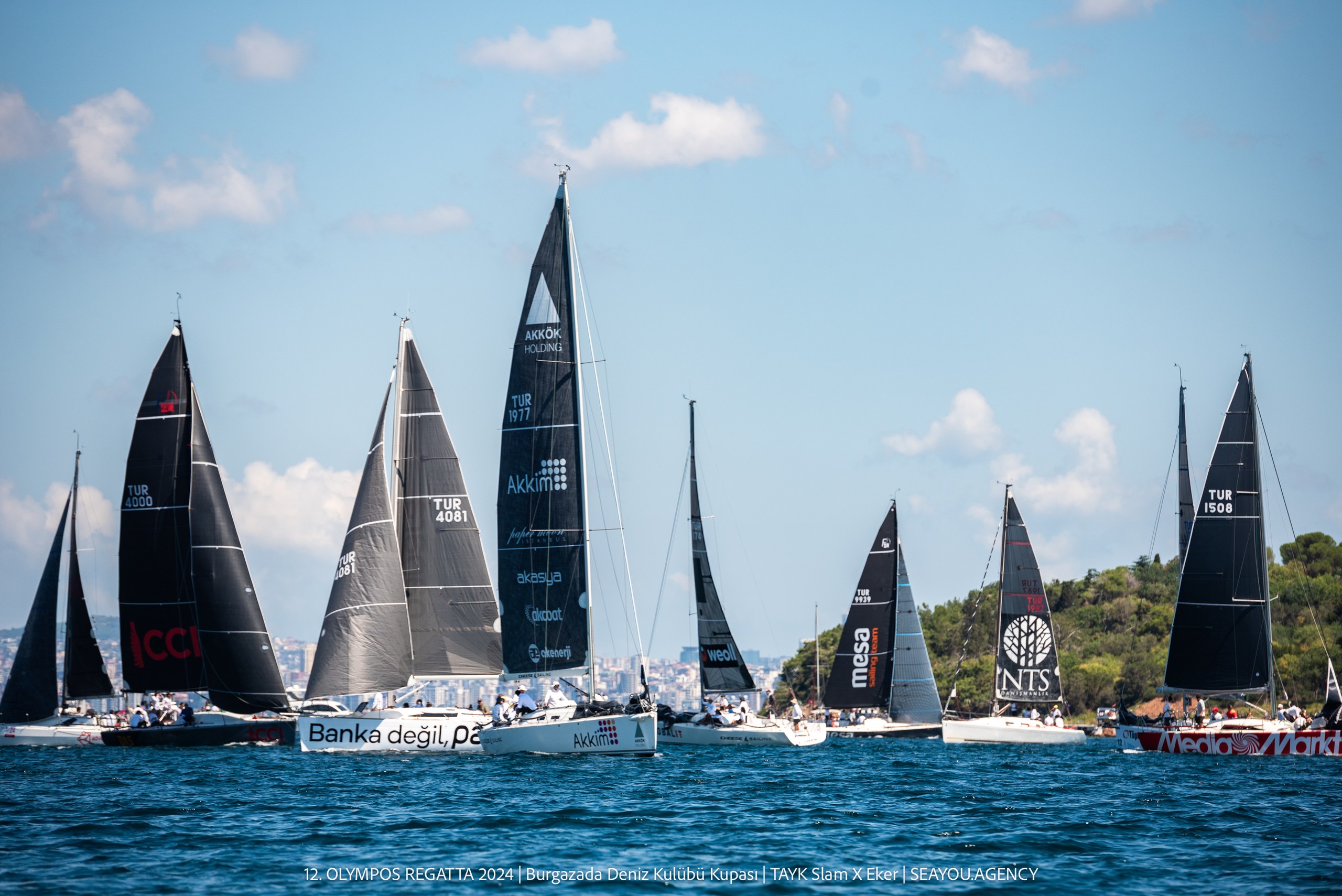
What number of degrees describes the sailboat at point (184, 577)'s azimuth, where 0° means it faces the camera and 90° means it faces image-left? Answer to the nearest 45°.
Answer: approximately 270°

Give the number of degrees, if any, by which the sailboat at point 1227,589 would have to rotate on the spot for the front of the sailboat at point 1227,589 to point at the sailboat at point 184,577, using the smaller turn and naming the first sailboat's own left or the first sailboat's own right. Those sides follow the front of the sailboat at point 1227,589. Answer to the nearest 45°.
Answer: approximately 180°

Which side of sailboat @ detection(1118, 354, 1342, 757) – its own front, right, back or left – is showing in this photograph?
right

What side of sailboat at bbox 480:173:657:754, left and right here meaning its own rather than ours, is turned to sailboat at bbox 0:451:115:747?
back

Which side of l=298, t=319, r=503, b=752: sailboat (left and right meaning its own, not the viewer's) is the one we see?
left

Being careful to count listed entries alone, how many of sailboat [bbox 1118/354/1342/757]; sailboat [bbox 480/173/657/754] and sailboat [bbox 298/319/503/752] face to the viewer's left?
1

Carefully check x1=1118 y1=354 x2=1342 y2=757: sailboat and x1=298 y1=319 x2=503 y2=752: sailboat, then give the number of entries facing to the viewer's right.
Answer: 1

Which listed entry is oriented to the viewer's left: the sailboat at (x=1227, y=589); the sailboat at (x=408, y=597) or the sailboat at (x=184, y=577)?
the sailboat at (x=408, y=597)

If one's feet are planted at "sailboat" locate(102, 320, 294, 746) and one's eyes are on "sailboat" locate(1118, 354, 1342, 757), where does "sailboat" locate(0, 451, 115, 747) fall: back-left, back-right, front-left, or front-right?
back-left

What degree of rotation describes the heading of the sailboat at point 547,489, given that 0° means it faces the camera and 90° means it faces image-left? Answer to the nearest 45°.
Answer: approximately 315°

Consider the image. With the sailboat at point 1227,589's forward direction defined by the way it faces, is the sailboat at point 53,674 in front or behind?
behind

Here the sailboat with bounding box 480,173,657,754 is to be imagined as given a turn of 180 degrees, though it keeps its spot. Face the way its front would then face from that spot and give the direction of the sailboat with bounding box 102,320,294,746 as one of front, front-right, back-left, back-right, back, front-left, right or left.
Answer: front

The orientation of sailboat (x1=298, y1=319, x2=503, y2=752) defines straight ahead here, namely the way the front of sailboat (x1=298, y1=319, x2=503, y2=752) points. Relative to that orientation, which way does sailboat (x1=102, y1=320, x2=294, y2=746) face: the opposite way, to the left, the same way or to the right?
the opposite way

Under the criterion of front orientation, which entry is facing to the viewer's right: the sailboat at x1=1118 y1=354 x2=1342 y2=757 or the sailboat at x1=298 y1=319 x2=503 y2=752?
the sailboat at x1=1118 y1=354 x2=1342 y2=757

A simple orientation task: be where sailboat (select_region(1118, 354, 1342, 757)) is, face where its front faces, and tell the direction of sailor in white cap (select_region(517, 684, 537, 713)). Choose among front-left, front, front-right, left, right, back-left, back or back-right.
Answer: back-right

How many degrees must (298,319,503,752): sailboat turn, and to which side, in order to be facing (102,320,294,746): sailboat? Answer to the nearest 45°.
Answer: approximately 45° to its right

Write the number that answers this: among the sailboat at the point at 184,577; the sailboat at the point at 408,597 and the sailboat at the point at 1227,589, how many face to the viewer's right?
2

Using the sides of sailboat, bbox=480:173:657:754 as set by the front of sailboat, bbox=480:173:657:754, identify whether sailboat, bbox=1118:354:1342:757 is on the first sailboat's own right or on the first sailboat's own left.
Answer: on the first sailboat's own left

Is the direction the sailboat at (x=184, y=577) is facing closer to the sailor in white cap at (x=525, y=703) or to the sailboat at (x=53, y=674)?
the sailor in white cap
